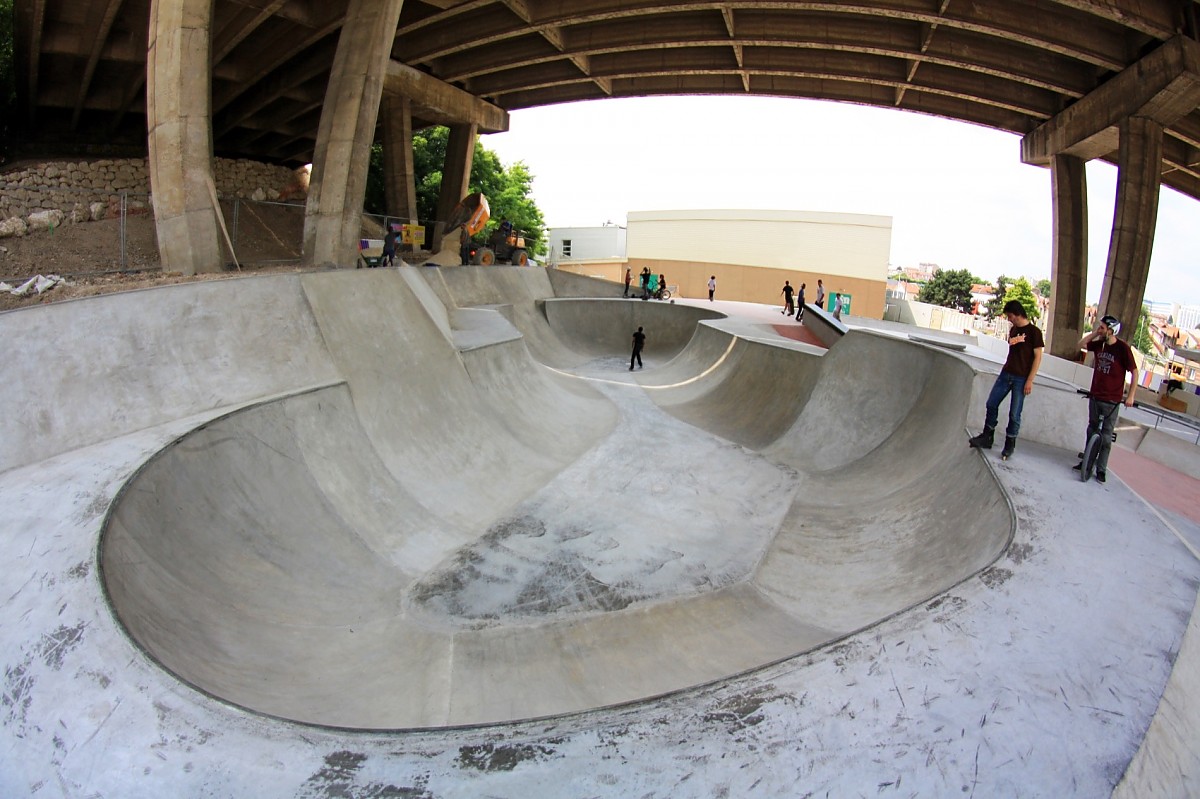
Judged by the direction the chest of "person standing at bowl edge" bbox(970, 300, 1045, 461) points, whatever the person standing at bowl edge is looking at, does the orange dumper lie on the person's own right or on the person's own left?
on the person's own right

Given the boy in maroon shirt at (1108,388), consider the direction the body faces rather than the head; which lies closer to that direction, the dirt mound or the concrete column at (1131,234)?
the dirt mound

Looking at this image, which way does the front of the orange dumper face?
to the viewer's left

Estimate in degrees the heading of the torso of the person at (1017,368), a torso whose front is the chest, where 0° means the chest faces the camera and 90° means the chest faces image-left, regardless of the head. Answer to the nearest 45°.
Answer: approximately 45°

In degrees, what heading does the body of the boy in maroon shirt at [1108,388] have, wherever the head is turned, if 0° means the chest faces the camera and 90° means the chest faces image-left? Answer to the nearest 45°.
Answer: approximately 45°
